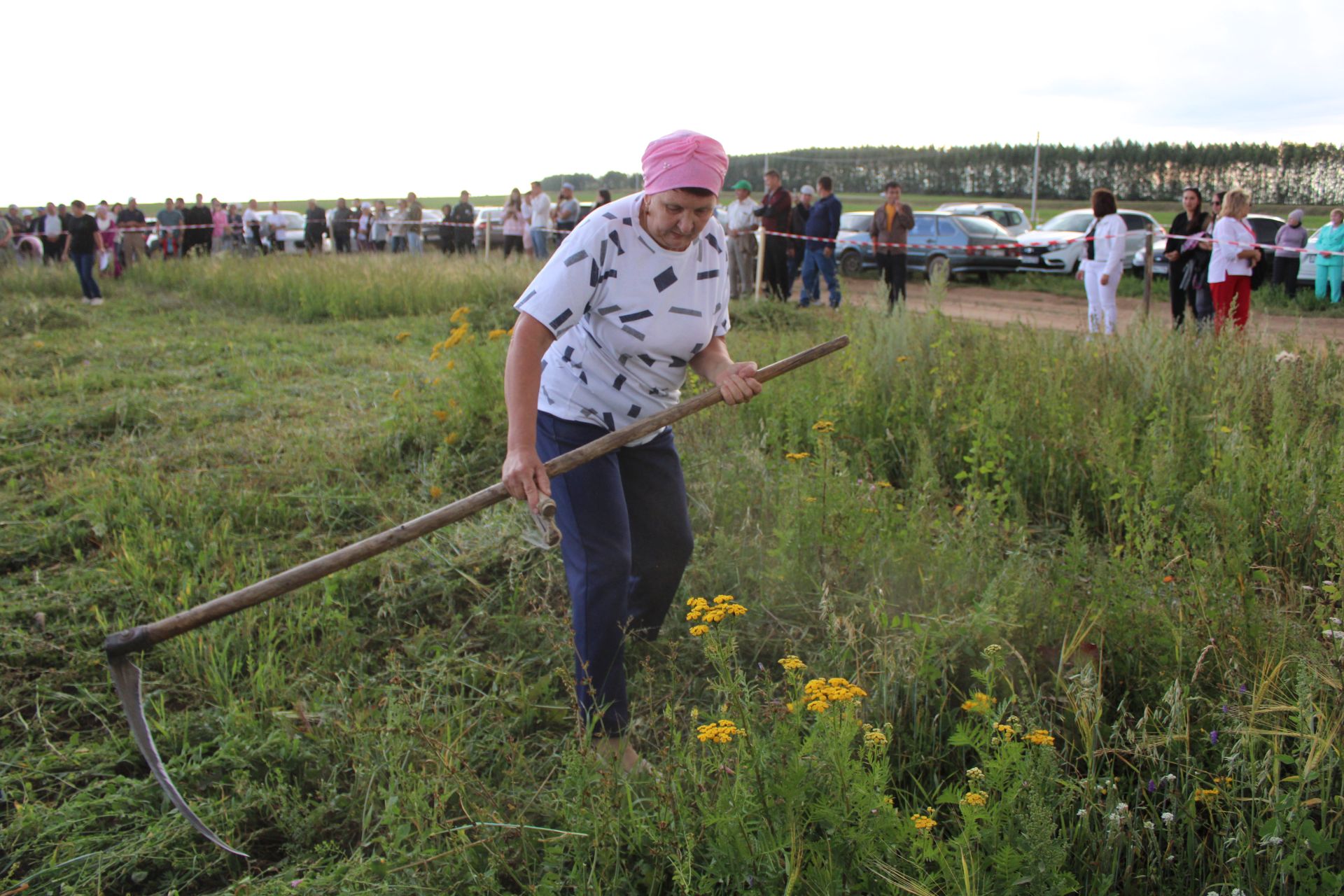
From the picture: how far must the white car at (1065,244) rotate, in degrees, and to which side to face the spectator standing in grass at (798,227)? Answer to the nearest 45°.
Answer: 0° — it already faces them

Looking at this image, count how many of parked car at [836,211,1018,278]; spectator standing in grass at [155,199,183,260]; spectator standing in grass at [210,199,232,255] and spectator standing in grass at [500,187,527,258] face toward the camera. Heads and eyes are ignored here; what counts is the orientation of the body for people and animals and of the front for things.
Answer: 3

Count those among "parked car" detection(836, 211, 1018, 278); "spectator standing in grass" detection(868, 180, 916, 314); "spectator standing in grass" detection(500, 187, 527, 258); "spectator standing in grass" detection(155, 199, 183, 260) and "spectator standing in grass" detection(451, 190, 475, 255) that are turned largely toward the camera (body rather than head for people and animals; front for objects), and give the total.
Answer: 4

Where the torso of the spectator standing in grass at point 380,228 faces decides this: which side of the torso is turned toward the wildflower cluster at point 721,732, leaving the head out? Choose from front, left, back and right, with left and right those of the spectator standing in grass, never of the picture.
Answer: front

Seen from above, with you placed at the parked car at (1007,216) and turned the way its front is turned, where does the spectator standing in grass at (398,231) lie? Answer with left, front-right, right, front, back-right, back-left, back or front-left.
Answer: front-right

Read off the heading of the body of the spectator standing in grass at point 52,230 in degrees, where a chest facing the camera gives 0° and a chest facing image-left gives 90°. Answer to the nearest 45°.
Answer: approximately 0°

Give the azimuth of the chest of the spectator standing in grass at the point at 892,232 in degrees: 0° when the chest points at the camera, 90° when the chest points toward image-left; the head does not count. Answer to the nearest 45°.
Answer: approximately 0°

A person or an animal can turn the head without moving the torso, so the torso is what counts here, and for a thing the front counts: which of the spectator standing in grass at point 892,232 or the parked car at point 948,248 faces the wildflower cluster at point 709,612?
the spectator standing in grass

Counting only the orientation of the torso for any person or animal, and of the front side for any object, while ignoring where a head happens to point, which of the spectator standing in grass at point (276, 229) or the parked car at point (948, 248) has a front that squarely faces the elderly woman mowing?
the spectator standing in grass
